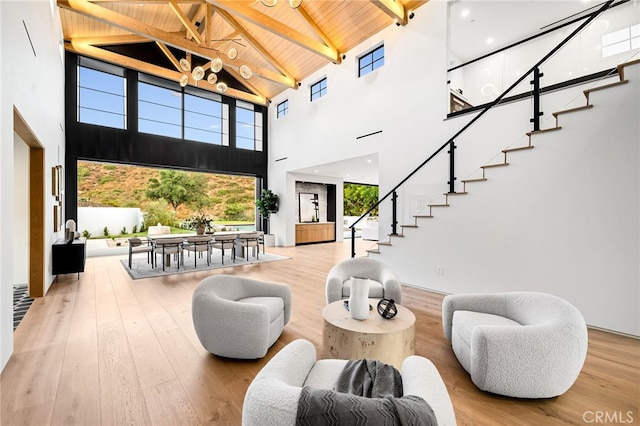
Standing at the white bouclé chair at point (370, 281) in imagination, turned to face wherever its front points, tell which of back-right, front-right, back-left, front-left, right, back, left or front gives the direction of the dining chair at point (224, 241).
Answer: back-right

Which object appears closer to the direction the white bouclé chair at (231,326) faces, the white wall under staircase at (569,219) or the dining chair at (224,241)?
the white wall under staircase

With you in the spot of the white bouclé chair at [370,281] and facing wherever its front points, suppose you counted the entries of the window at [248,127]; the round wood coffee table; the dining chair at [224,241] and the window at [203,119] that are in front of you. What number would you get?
1

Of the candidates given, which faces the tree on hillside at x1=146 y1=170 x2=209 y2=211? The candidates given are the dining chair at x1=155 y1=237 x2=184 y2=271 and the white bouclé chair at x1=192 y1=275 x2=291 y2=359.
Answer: the dining chair

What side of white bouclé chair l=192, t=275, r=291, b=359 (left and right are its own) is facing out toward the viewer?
right

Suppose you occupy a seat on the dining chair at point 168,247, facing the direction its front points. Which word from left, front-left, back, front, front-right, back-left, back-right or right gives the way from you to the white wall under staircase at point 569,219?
back-right

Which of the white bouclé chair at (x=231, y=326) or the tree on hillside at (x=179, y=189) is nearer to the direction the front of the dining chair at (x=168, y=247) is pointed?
the tree on hillside

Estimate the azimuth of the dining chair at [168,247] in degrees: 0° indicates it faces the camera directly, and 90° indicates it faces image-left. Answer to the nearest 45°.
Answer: approximately 180°

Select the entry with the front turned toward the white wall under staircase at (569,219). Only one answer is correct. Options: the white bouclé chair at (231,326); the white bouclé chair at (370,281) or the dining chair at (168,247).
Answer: the white bouclé chair at (231,326)

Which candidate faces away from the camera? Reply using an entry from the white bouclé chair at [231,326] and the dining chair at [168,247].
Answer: the dining chair

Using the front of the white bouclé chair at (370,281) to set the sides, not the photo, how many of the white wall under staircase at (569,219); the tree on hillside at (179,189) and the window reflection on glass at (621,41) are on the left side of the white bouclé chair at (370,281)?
2

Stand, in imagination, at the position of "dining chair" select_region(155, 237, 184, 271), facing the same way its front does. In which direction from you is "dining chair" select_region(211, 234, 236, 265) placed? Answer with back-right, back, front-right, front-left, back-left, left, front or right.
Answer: right

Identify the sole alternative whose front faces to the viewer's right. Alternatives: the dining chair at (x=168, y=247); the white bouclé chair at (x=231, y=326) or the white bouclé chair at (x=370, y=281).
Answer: the white bouclé chair at (x=231, y=326)

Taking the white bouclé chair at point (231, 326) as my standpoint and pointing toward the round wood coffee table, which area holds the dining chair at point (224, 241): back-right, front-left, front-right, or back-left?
back-left

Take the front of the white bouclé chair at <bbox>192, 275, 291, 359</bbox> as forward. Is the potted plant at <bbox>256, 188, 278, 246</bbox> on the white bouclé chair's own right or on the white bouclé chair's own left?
on the white bouclé chair's own left

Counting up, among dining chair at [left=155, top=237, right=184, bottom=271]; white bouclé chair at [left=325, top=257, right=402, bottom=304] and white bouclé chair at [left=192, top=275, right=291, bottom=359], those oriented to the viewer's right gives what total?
1

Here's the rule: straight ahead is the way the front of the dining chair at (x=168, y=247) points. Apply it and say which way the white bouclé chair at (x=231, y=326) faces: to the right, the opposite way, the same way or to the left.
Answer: to the right

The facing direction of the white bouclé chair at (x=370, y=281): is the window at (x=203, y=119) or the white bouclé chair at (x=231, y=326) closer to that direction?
the white bouclé chair

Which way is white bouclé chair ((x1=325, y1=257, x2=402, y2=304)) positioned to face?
toward the camera

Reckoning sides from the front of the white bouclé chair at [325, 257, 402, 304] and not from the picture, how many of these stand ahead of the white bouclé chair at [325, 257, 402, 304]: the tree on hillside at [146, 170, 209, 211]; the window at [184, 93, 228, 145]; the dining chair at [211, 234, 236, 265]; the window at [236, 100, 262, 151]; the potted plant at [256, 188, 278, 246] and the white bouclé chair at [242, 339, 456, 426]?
1
